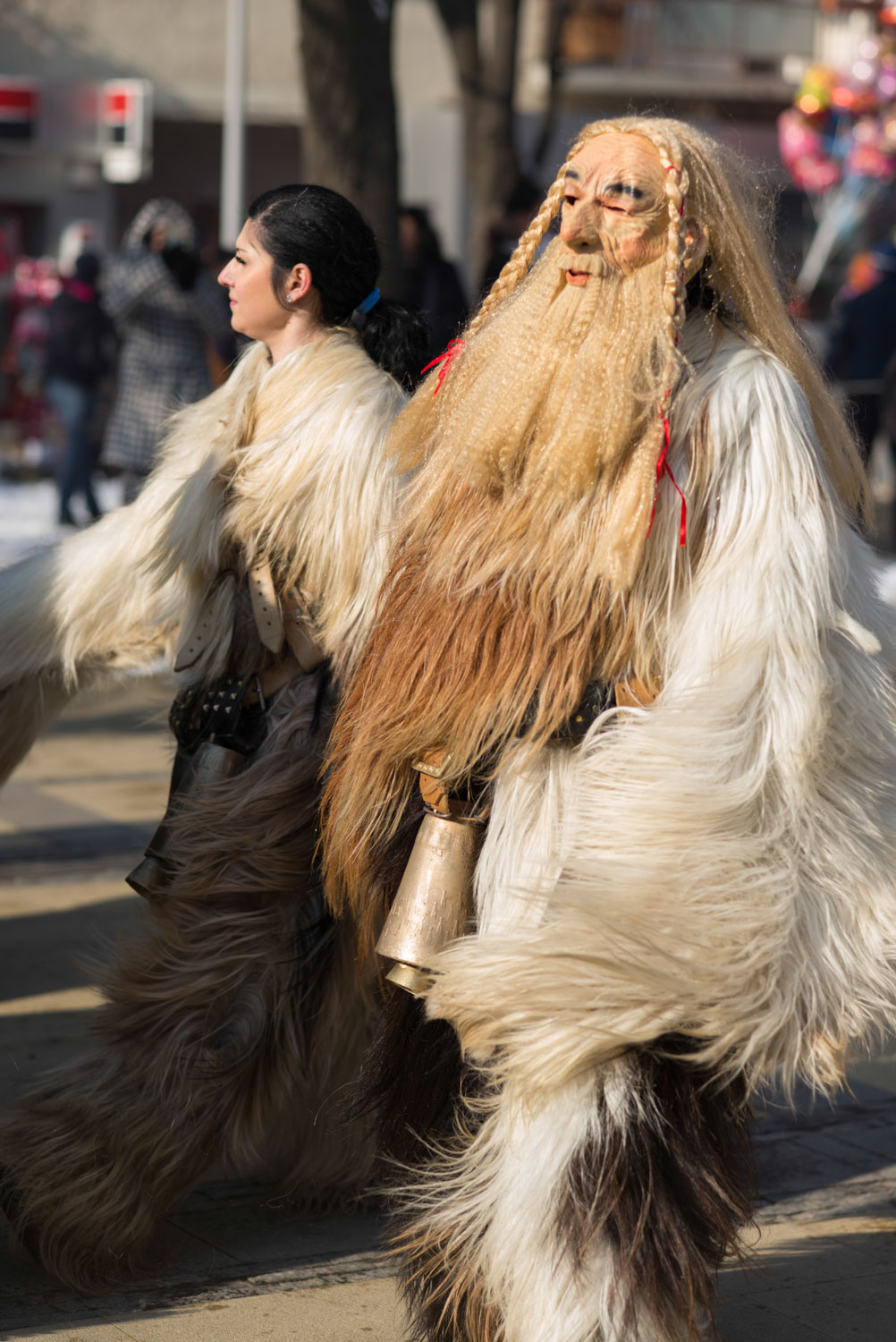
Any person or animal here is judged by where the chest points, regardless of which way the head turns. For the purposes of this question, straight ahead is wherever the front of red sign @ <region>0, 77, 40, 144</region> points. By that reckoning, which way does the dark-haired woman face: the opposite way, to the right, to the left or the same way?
to the right

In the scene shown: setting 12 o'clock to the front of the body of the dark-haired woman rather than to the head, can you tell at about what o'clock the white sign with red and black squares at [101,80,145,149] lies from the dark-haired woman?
The white sign with red and black squares is roughly at 3 o'clock from the dark-haired woman.

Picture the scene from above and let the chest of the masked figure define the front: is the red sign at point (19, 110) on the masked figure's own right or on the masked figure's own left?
on the masked figure's own right

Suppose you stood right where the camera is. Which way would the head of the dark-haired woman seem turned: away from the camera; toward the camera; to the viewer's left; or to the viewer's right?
to the viewer's left

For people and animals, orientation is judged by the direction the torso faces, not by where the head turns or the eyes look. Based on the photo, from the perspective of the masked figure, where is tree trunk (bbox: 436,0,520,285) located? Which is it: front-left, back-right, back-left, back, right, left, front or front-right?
back-right

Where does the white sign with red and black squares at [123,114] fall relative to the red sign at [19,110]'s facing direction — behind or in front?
in front

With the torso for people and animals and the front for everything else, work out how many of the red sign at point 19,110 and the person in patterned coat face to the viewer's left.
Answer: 0

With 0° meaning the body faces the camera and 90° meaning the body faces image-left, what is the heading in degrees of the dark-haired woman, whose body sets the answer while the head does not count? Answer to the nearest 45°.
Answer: approximately 90°

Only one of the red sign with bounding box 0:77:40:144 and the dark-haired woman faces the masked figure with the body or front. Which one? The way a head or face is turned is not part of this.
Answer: the red sign

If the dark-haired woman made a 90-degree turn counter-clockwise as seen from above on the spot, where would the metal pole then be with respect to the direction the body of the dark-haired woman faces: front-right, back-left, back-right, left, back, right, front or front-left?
back

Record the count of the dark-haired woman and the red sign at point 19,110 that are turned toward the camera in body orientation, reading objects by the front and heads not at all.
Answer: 1
